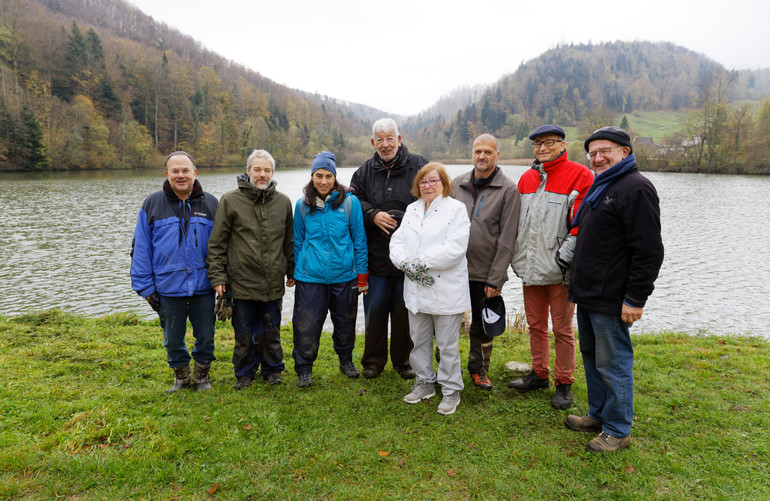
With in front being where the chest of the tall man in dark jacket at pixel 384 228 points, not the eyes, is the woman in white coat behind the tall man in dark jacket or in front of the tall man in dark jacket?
in front

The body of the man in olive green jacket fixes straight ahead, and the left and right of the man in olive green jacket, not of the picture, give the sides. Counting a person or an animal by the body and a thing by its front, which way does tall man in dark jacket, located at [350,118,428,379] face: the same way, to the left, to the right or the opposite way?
the same way

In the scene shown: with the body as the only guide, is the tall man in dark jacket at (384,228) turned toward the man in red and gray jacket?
no

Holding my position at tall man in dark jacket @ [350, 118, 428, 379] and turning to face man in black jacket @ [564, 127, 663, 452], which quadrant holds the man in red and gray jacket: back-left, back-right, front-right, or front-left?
front-left

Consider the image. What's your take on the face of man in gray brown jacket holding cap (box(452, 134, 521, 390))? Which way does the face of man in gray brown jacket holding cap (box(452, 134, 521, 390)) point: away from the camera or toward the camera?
toward the camera

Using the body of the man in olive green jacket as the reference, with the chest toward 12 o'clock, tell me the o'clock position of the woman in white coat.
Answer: The woman in white coat is roughly at 10 o'clock from the man in olive green jacket.

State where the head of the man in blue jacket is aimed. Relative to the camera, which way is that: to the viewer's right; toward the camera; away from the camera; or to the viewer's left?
toward the camera

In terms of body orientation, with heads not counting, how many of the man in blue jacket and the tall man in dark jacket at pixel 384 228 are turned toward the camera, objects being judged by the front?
2

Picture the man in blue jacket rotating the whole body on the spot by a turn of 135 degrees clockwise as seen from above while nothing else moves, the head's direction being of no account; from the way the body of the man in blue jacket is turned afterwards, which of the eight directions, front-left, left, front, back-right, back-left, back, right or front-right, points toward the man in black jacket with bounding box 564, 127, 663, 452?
back

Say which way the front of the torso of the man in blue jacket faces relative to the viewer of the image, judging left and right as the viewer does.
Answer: facing the viewer

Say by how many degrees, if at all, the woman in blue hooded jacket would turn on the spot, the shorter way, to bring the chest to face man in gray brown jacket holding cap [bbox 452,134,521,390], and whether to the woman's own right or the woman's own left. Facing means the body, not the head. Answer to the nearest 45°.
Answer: approximately 90° to the woman's own left

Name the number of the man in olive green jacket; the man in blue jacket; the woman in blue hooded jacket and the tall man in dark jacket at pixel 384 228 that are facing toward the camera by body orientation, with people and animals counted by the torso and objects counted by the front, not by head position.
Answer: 4

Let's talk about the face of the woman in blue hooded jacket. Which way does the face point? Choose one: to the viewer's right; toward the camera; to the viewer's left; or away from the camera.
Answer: toward the camera

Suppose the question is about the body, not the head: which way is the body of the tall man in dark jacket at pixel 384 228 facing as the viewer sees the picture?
toward the camera

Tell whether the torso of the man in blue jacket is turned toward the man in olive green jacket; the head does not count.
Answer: no

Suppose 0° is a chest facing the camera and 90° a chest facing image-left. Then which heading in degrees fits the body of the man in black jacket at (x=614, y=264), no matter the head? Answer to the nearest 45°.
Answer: approximately 45°

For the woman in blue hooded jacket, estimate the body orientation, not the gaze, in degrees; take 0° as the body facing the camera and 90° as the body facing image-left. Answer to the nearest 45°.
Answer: approximately 0°

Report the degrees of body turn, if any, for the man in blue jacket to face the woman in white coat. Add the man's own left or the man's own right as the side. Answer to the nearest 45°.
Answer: approximately 45° to the man's own left

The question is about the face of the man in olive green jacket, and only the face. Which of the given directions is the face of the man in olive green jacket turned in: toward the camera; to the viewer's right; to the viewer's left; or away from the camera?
toward the camera
